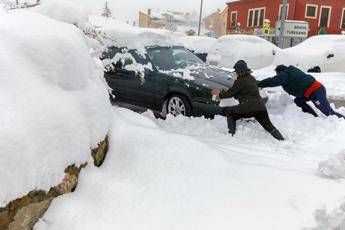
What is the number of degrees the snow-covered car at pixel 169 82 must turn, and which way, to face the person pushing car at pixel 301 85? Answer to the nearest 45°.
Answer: approximately 45° to its left

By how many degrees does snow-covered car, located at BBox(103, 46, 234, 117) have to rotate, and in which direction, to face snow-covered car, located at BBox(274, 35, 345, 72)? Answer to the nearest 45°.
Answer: approximately 90° to its left

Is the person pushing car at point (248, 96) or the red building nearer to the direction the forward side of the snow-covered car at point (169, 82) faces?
the person pushing car

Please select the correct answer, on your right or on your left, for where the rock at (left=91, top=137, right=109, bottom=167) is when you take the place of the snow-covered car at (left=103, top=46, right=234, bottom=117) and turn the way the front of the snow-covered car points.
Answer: on your right

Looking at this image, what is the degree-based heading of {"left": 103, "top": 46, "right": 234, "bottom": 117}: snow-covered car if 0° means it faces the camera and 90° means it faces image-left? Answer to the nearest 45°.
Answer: approximately 315°

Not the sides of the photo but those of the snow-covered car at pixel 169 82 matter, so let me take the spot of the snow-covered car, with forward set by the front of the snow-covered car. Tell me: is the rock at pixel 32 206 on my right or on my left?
on my right

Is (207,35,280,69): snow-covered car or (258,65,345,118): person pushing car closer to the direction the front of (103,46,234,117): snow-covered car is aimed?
the person pushing car

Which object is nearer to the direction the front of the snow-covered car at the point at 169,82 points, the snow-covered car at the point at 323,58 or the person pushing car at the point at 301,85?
the person pushing car
